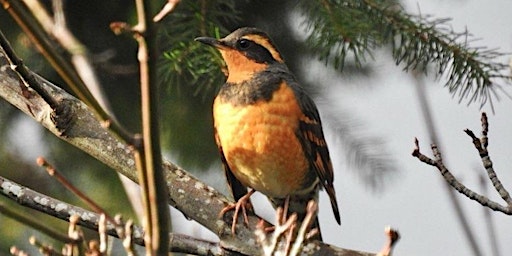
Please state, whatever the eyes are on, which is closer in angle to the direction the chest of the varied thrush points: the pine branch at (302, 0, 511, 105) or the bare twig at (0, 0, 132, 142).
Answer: the bare twig

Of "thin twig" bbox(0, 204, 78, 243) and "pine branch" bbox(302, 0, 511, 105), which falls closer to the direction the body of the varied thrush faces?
the thin twig

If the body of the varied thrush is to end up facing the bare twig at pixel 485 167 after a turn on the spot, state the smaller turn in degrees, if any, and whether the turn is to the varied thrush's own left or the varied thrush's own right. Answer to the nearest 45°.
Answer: approximately 90° to the varied thrush's own left

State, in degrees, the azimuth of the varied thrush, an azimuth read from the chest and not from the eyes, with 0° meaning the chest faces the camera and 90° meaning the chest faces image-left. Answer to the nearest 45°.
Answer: approximately 45°
